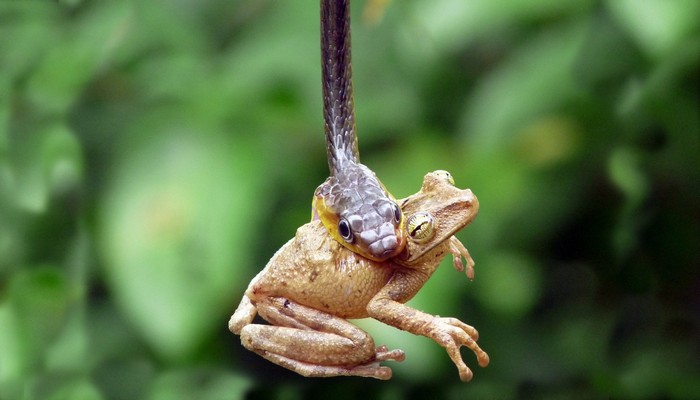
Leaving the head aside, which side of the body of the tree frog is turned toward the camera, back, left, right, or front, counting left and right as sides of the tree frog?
right
